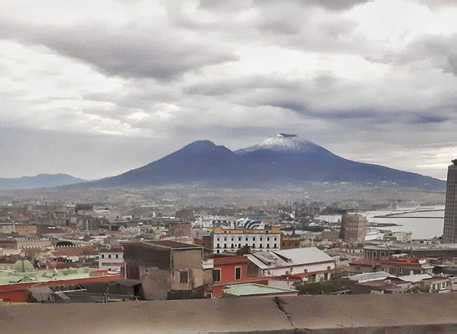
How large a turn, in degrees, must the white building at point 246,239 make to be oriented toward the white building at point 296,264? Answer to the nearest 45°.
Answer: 0° — it already faces it

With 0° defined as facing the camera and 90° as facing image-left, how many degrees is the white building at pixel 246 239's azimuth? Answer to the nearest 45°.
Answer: approximately 0°

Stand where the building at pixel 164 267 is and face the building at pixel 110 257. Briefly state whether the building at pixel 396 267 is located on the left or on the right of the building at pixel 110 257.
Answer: right

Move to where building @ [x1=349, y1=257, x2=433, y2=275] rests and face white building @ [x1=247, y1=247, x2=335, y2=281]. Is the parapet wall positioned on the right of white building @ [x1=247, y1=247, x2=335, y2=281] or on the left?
left

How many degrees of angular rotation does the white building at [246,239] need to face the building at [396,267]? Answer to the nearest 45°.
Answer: approximately 45° to its left

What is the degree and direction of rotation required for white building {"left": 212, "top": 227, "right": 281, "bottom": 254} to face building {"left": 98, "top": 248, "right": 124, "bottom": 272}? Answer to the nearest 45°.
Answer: approximately 45° to its right

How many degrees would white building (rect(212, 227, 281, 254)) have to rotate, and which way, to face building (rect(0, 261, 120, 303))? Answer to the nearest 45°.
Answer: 0° — it already faces it

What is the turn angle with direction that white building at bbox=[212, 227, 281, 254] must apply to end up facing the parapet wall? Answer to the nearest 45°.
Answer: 0° — it already faces it
